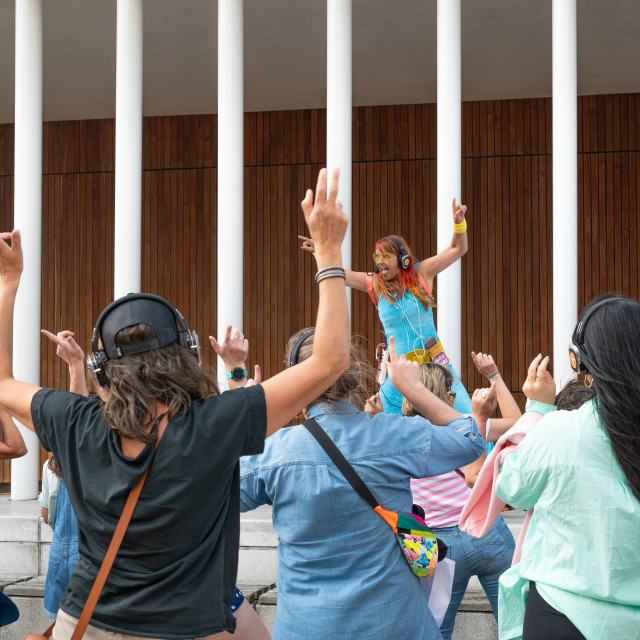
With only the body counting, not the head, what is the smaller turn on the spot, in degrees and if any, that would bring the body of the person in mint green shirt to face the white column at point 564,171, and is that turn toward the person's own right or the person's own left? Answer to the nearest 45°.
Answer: approximately 45° to the person's own right

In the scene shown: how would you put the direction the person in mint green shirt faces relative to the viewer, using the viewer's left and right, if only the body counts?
facing away from the viewer and to the left of the viewer

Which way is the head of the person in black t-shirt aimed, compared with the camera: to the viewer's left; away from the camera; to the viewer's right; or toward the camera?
away from the camera

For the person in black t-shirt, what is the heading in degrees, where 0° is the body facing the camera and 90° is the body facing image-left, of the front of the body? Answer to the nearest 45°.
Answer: approximately 180°

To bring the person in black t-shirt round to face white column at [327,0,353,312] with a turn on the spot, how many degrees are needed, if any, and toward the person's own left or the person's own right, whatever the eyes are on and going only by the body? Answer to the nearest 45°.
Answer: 0° — they already face it

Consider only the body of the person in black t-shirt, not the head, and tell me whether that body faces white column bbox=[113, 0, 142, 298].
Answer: yes
